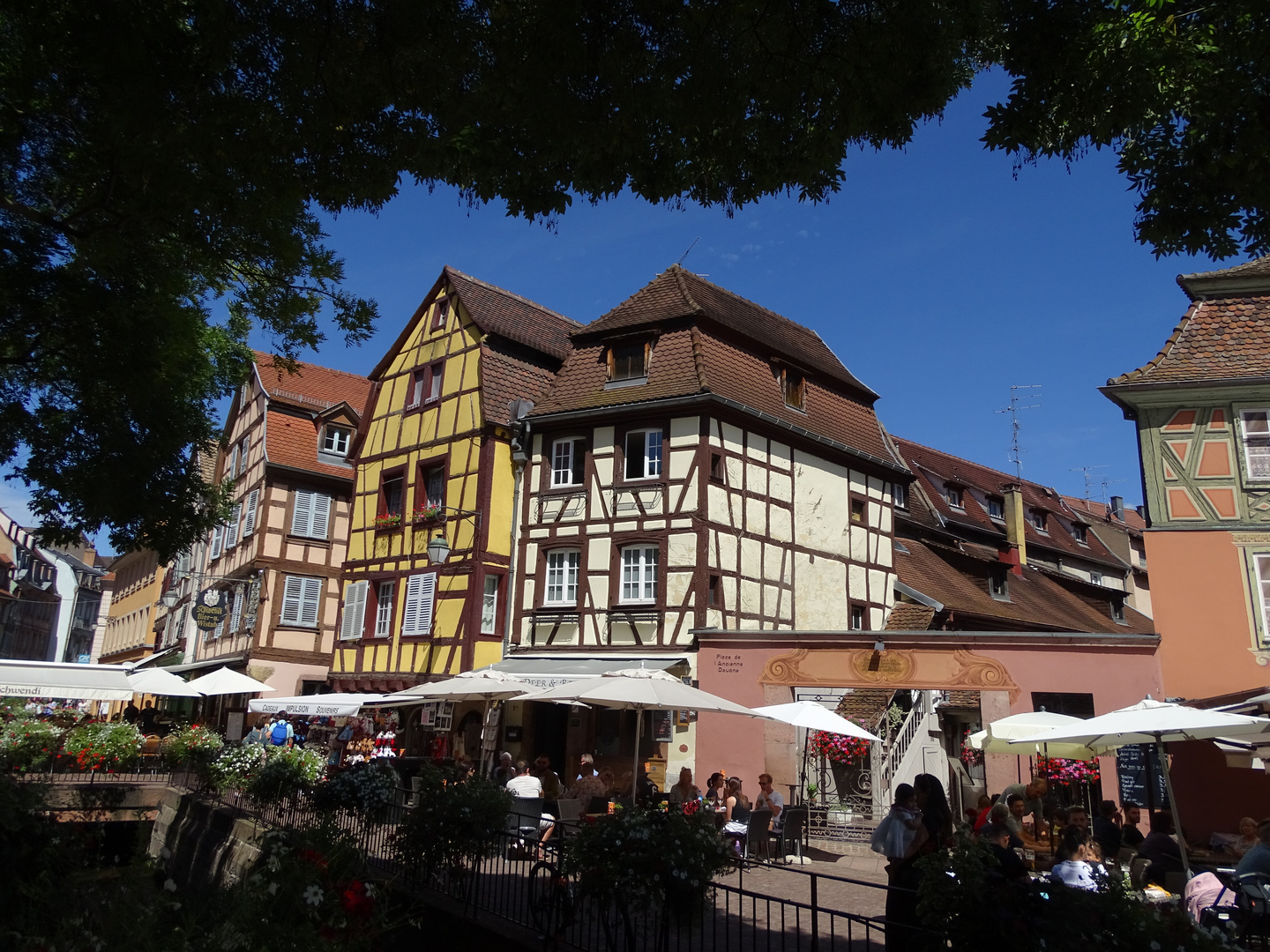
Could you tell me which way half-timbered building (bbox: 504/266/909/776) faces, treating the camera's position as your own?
facing the viewer and to the left of the viewer

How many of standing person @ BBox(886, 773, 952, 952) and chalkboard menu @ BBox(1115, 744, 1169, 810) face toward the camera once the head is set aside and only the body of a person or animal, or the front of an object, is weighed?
1

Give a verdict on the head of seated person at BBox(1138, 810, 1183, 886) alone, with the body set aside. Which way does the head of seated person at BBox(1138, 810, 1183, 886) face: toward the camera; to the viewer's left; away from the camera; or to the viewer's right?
away from the camera

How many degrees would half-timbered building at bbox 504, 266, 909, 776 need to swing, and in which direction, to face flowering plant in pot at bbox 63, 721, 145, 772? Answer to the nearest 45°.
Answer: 0° — it already faces it

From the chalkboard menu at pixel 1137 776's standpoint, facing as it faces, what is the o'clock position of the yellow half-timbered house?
The yellow half-timbered house is roughly at 3 o'clock from the chalkboard menu.

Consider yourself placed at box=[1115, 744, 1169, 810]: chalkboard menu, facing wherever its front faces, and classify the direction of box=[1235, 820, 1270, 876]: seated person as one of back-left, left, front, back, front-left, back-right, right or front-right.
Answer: front

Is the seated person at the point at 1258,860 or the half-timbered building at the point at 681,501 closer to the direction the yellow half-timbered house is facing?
the seated person

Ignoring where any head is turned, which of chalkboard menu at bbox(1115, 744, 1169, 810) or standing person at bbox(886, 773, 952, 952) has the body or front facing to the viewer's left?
the standing person

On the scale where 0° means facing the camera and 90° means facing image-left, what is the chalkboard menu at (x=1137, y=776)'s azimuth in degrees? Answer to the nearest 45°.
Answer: approximately 0°
